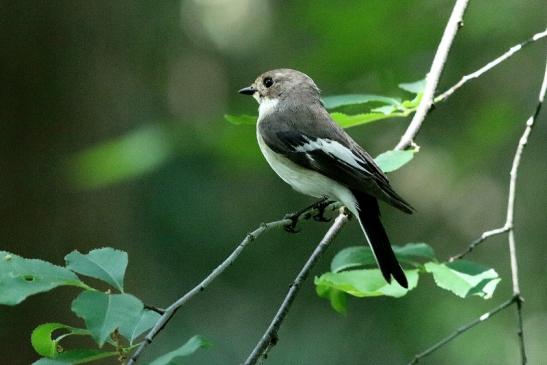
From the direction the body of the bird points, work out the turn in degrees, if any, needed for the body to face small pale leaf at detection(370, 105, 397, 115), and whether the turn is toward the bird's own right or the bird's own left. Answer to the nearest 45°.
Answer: approximately 135° to the bird's own left

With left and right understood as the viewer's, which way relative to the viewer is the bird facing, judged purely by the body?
facing to the left of the viewer
